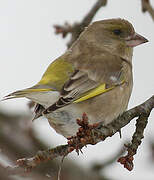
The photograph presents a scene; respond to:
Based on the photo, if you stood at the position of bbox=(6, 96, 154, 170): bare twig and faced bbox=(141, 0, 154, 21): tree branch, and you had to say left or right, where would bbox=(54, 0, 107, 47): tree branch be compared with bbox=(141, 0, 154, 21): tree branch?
left

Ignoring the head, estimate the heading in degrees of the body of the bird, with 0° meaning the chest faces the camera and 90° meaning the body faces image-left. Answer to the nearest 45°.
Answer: approximately 270°

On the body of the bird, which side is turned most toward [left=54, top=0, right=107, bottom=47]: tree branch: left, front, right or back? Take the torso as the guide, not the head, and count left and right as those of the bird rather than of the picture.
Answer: left
